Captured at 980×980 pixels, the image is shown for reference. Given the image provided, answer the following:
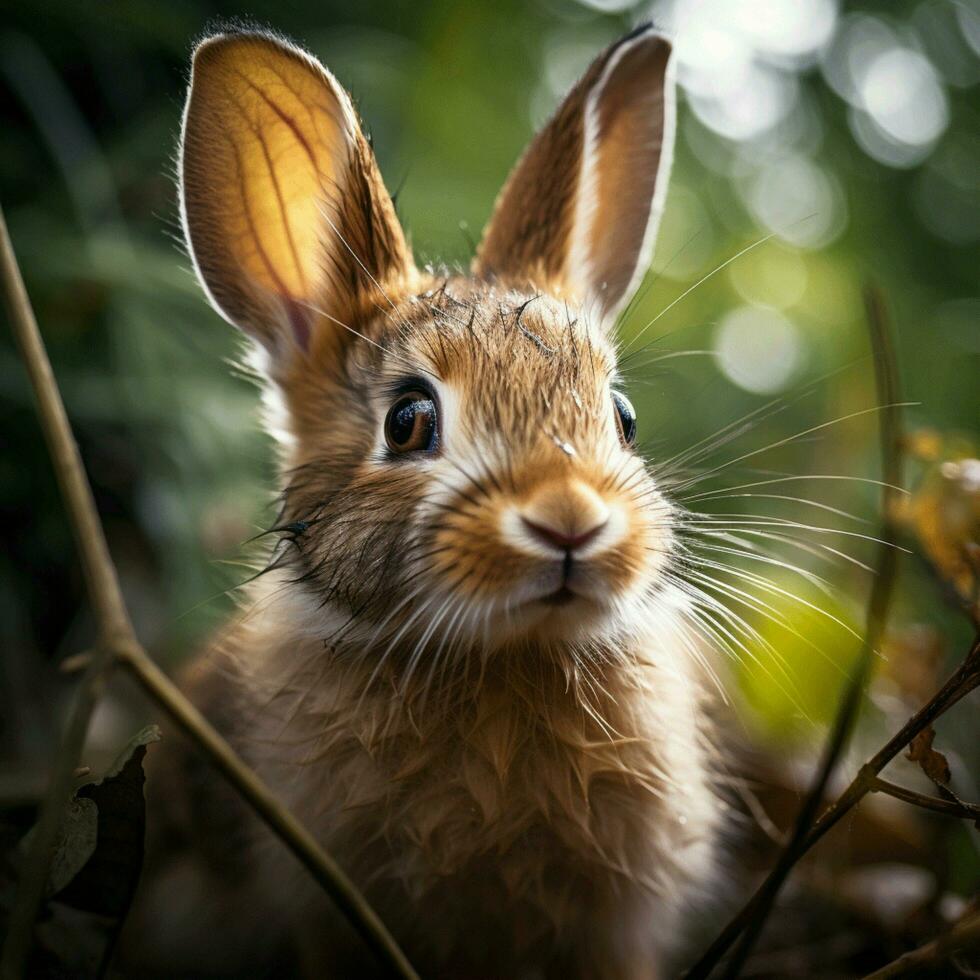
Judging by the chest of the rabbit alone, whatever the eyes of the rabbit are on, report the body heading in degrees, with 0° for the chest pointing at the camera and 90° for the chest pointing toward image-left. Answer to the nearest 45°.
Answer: approximately 315°
